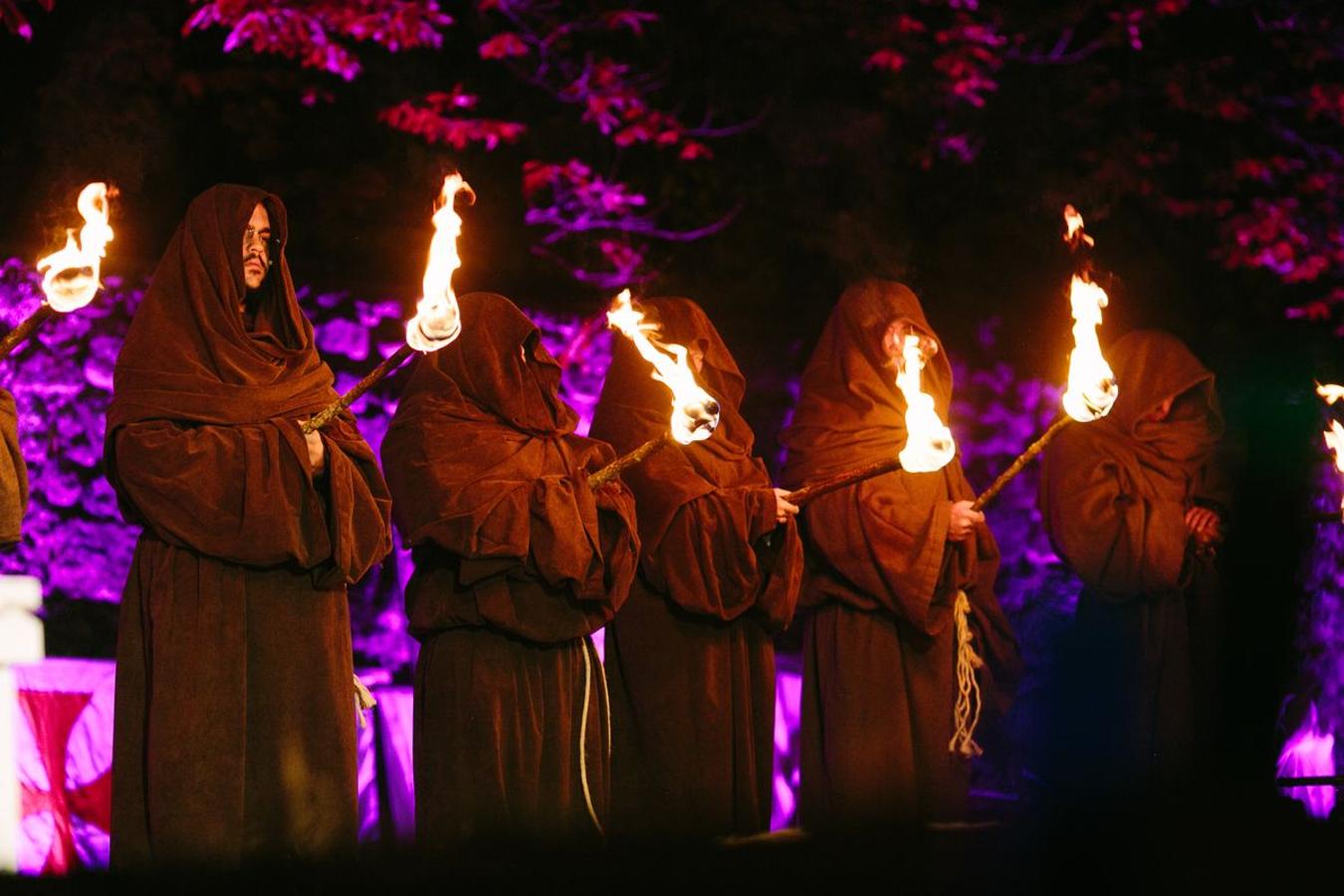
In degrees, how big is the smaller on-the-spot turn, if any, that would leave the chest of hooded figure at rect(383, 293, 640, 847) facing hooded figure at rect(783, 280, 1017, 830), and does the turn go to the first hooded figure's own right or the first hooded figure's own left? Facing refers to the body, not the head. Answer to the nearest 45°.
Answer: approximately 45° to the first hooded figure's own left

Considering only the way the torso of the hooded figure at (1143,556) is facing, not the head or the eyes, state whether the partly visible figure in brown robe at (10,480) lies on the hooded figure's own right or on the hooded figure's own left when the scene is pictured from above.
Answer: on the hooded figure's own right

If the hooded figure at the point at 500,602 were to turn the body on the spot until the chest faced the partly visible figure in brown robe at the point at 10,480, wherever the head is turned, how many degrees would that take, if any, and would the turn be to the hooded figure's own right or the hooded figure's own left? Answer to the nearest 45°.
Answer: approximately 135° to the hooded figure's own right

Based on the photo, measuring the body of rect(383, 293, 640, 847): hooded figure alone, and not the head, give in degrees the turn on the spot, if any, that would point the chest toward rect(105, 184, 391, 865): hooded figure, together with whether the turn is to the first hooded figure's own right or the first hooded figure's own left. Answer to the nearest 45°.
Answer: approximately 135° to the first hooded figure's own right

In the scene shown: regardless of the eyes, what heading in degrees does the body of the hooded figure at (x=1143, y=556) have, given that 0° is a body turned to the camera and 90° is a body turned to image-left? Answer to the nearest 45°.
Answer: approximately 315°

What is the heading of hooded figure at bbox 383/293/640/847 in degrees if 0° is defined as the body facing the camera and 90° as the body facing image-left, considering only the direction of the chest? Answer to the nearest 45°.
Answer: approximately 270°
